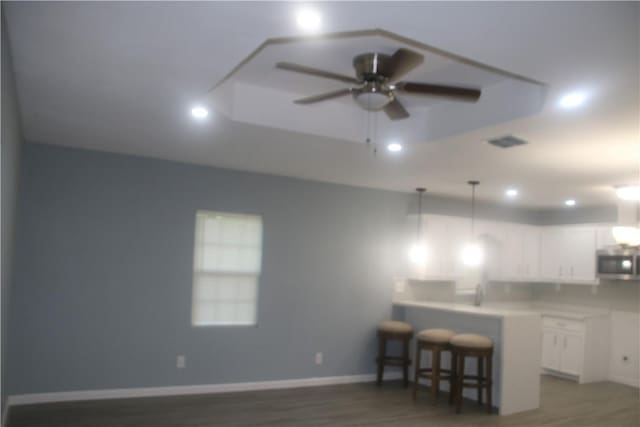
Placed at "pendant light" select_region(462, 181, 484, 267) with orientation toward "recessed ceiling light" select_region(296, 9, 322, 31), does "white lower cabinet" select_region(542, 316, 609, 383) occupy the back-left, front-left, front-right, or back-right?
back-left

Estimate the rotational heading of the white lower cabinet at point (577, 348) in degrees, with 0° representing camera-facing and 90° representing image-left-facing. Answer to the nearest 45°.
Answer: approximately 45°

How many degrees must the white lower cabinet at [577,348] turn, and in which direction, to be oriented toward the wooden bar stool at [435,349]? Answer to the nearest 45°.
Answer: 0° — it already faces it

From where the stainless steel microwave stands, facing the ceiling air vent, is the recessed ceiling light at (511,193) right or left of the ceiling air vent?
right
